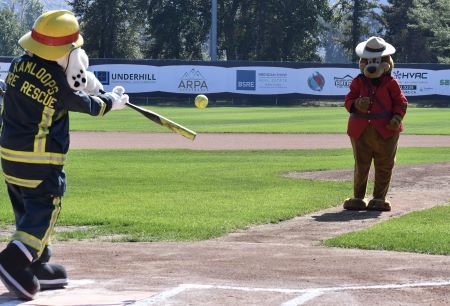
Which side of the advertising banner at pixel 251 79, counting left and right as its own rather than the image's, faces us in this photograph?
front

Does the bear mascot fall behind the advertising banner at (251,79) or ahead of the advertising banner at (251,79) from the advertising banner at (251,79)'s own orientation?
ahead
